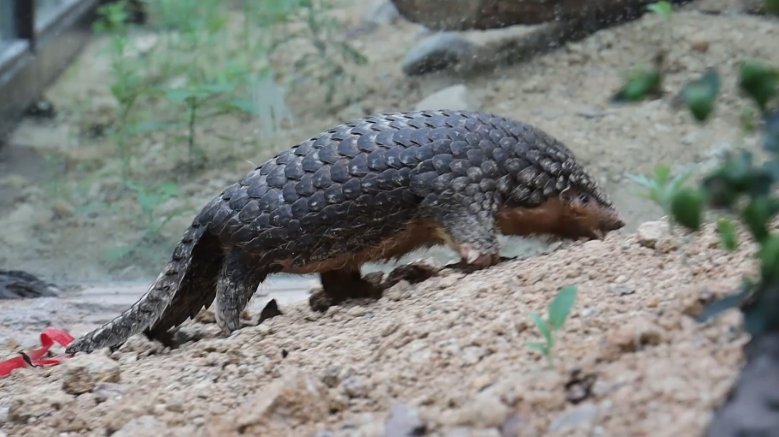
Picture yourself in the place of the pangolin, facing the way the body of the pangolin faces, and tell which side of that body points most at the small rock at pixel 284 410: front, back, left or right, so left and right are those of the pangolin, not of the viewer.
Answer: right

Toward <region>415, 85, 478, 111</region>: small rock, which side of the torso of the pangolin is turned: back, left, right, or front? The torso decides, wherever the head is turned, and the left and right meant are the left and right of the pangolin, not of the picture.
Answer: left

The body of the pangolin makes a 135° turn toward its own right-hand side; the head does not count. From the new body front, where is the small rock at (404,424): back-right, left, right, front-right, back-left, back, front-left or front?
front-left

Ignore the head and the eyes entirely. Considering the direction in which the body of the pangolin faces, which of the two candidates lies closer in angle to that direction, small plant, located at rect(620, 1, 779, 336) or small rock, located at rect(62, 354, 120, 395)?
the small plant

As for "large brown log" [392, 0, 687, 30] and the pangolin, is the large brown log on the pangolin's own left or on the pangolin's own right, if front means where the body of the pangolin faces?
on the pangolin's own left

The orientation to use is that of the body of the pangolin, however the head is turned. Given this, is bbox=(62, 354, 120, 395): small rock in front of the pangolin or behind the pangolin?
behind

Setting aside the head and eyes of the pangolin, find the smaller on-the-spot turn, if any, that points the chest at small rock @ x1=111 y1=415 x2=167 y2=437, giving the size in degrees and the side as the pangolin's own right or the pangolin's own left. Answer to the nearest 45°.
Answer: approximately 135° to the pangolin's own right

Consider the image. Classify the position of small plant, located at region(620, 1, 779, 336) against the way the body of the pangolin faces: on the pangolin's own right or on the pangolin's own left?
on the pangolin's own right

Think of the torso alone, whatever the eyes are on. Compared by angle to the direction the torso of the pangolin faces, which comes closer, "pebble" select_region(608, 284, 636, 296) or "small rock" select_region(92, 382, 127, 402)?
the pebble

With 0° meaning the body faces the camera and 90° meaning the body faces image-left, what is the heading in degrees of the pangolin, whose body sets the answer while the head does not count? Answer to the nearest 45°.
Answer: approximately 270°

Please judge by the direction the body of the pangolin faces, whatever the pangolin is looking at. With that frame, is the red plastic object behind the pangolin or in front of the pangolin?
behind

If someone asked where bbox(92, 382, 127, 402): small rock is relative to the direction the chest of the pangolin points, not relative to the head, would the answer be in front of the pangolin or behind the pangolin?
behind
